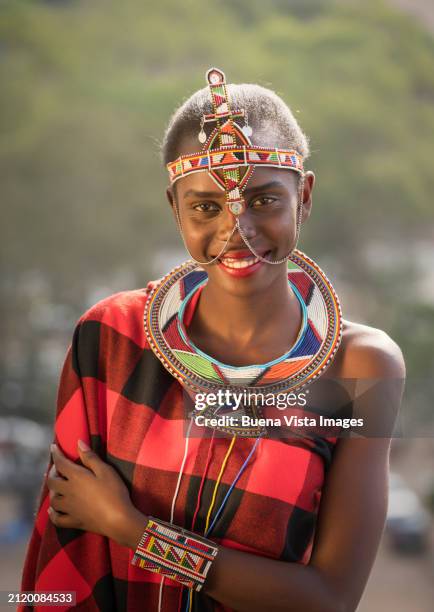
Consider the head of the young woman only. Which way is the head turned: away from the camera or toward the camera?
toward the camera

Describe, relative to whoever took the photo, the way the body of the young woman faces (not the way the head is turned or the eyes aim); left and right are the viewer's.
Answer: facing the viewer
